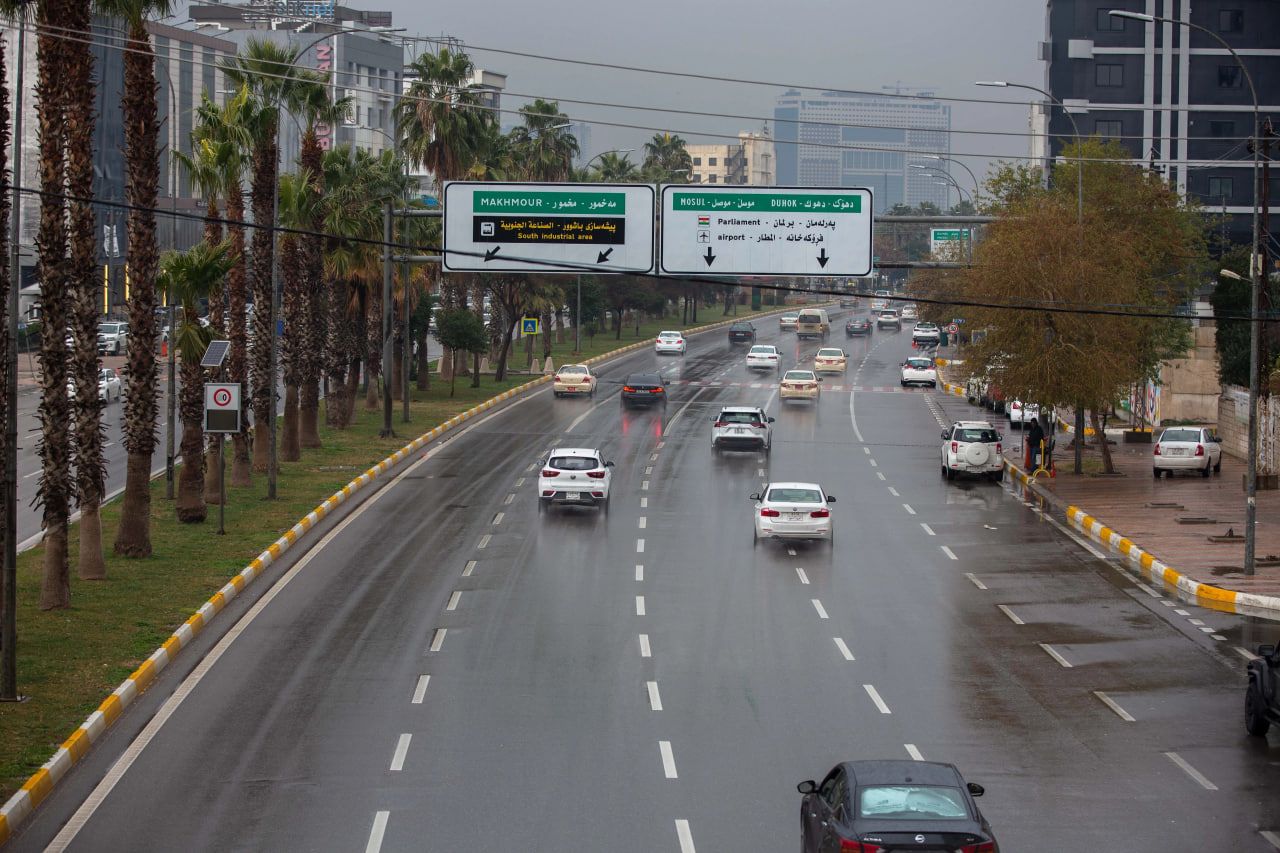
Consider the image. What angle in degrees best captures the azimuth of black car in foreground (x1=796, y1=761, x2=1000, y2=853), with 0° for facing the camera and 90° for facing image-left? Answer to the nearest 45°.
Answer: approximately 180°

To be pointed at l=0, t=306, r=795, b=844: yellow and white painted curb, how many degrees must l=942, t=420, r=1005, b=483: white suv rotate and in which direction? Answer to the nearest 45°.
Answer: approximately 180°

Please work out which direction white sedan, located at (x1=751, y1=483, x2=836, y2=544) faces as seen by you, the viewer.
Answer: facing away from the viewer

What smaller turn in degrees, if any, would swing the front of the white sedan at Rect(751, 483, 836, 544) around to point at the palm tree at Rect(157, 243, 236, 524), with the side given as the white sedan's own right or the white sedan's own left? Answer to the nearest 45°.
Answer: approximately 90° to the white sedan's own left

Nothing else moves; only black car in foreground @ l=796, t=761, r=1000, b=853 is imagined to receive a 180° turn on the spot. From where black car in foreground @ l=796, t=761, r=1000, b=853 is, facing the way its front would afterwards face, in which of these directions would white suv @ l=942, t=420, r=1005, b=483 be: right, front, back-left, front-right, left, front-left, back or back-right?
back

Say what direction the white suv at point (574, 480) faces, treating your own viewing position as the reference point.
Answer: facing away from the viewer

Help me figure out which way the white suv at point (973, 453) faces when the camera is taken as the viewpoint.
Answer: facing away from the viewer

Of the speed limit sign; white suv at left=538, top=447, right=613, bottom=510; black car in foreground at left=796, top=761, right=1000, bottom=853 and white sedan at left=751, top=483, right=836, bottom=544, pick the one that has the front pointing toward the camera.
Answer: the speed limit sign

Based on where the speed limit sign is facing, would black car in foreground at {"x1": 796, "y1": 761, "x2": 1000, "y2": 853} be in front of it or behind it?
in front

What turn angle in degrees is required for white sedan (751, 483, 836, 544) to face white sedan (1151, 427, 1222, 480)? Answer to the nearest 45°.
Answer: approximately 45° to its right

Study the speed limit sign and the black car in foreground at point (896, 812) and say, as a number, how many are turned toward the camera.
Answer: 1

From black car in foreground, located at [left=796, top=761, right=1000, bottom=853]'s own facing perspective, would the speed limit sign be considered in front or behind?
in front

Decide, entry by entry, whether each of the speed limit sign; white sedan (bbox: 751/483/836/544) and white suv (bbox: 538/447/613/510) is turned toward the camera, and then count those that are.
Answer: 1

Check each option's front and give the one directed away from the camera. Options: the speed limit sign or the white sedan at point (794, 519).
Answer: the white sedan

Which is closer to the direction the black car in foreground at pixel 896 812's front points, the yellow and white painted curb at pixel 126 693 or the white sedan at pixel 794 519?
the white sedan

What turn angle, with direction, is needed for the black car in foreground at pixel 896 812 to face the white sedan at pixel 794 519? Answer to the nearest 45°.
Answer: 0° — it already faces it

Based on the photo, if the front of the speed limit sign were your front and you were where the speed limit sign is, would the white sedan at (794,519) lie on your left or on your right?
on your left

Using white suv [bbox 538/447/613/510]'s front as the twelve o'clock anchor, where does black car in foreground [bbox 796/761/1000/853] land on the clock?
The black car in foreground is roughly at 6 o'clock from the white suv.
